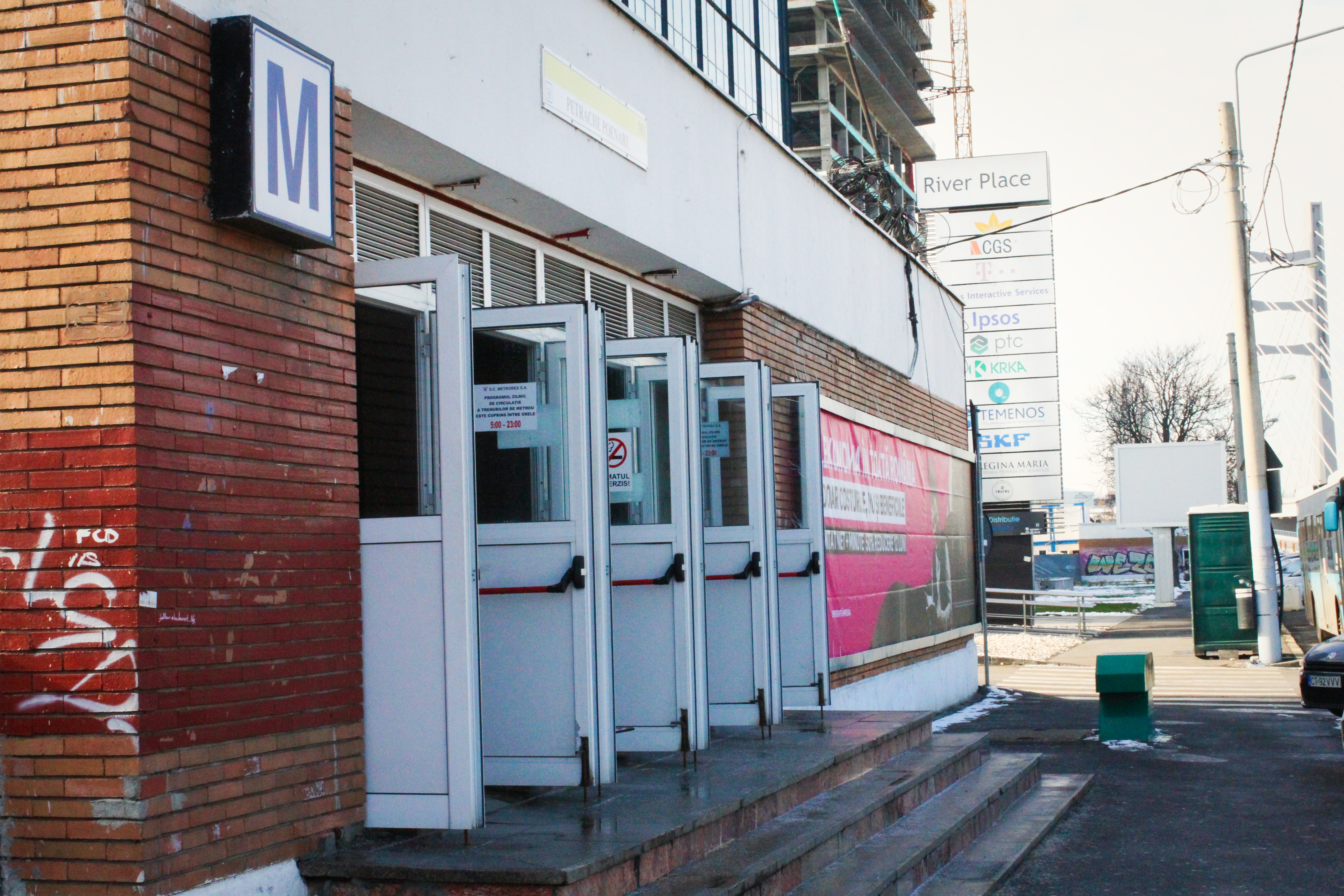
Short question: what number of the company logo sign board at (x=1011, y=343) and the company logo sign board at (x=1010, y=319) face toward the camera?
2

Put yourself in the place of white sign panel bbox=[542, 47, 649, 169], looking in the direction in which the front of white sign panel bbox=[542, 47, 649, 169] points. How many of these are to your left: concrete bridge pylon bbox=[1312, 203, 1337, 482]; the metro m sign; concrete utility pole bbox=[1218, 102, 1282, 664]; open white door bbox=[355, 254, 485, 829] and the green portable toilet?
3

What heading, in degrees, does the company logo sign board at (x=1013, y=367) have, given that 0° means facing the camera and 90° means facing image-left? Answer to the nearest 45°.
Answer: approximately 0°
